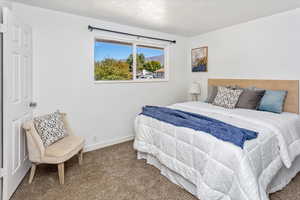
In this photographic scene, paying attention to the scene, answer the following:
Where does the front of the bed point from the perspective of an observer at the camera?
facing the viewer and to the left of the viewer

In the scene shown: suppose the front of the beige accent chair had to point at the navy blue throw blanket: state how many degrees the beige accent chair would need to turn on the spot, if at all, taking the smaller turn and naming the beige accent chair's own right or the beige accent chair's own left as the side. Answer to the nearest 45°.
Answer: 0° — it already faces it

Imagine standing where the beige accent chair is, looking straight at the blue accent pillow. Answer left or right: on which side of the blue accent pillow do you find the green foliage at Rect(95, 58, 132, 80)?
left

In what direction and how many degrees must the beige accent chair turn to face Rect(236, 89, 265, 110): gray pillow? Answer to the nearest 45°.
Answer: approximately 45° to its left

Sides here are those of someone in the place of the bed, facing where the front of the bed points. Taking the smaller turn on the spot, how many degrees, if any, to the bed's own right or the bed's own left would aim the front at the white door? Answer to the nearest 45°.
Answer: approximately 45° to the bed's own right

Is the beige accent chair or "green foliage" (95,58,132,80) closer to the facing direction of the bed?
the beige accent chair

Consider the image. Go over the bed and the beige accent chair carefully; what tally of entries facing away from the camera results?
0

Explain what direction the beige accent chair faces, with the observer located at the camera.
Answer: facing the viewer and to the right of the viewer

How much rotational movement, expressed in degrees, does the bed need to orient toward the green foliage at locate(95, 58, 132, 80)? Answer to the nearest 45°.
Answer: approximately 90° to its right

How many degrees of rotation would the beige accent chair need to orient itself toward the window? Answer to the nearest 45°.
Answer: approximately 90° to its left
